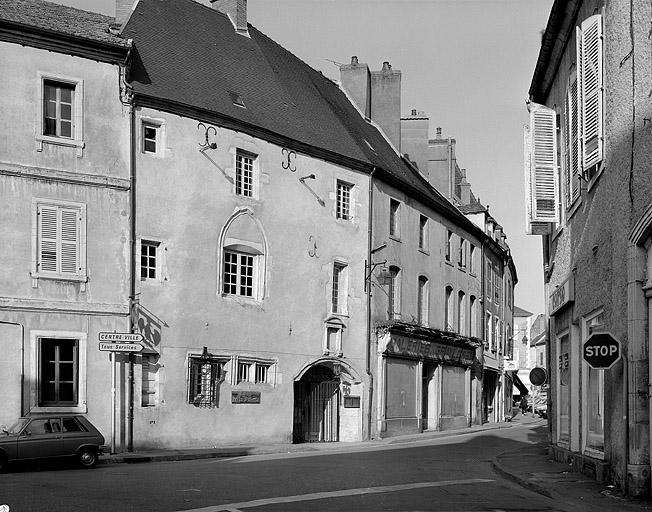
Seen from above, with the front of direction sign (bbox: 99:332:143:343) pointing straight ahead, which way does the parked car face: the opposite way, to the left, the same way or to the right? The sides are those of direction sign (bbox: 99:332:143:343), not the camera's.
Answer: to the right

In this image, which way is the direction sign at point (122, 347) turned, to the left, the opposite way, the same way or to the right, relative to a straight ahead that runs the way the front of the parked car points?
to the left

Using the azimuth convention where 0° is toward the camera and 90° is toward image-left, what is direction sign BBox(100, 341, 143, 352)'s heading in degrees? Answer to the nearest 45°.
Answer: approximately 0°

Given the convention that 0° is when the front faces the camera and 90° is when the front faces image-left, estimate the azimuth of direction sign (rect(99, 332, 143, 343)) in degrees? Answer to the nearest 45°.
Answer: approximately 0°

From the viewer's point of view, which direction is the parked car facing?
to the viewer's left

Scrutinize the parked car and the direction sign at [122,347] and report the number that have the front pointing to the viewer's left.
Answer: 1
